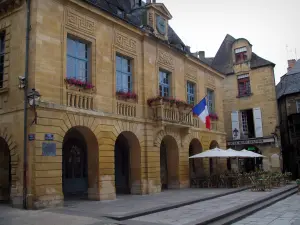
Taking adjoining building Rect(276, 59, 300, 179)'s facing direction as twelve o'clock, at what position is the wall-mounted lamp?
The wall-mounted lamp is roughly at 11 o'clock from the adjoining building.

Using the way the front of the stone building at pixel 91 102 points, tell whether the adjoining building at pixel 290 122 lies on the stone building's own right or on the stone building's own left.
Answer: on the stone building's own left

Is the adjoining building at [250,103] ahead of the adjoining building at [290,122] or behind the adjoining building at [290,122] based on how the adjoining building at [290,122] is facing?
ahead

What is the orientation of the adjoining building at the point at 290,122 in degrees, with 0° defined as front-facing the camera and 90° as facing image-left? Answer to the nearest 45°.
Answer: approximately 45°

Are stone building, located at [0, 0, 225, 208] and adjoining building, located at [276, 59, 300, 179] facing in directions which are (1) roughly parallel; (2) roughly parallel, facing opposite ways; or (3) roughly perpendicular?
roughly perpendicular

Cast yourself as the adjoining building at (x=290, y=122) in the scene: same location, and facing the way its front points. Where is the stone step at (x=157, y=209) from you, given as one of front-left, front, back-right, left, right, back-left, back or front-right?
front-left
